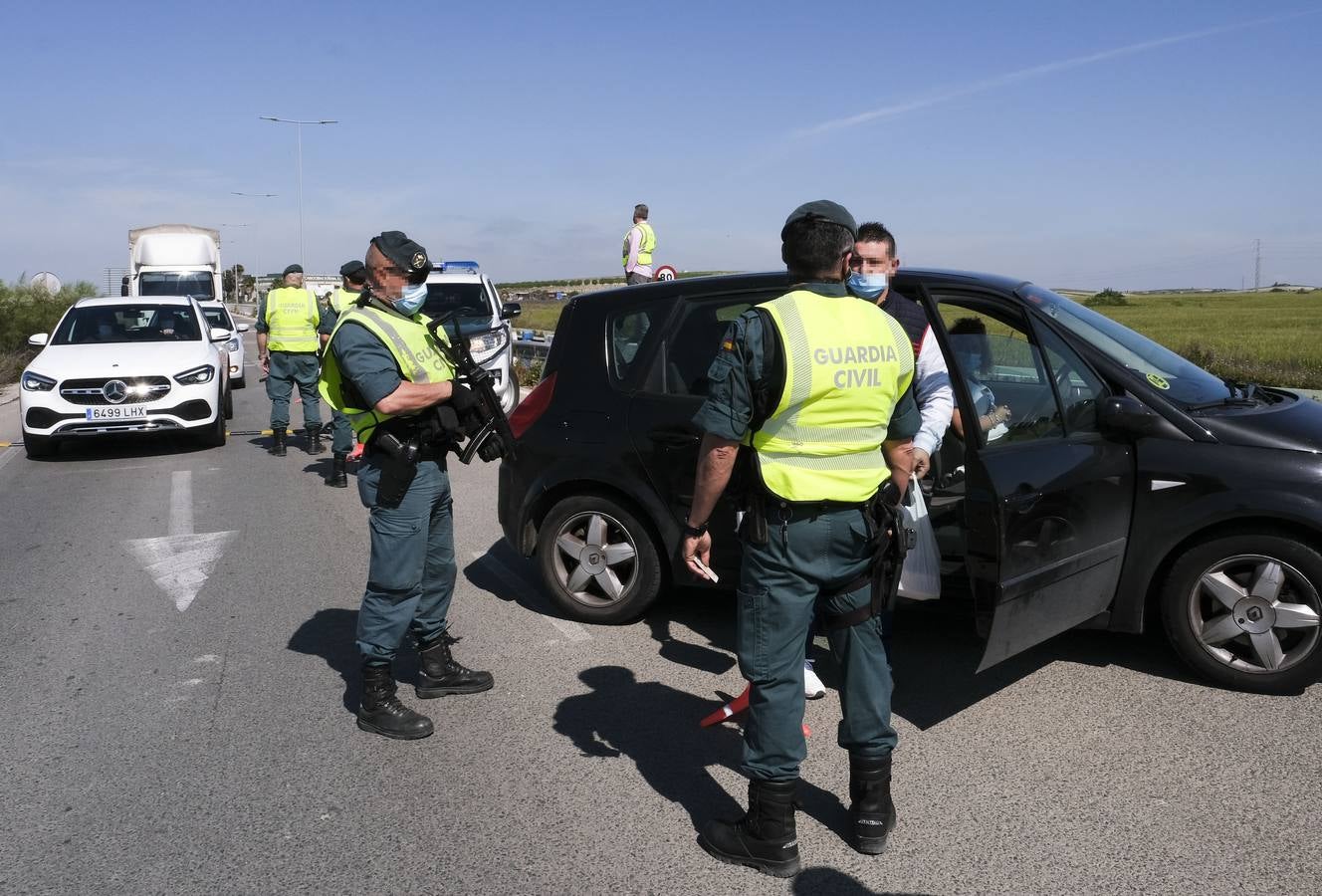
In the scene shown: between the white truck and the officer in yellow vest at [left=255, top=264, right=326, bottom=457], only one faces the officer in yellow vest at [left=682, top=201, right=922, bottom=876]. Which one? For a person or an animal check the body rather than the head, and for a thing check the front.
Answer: the white truck

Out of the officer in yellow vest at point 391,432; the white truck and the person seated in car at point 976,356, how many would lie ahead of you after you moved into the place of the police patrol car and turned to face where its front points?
2

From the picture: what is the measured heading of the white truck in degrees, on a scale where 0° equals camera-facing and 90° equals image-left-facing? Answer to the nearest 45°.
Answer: approximately 0°

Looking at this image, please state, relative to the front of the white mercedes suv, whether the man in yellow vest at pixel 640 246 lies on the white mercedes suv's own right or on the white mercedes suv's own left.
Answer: on the white mercedes suv's own left

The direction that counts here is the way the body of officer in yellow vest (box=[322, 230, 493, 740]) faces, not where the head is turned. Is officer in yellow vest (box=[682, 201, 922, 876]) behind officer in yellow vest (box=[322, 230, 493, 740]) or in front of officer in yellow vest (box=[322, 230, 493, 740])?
in front

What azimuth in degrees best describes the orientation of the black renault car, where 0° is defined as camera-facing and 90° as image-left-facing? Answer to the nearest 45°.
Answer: approximately 270°

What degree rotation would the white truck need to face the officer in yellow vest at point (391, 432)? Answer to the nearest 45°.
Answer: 0° — it already faces them

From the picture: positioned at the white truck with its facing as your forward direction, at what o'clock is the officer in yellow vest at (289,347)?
The officer in yellow vest is roughly at 12 o'clock from the white truck.

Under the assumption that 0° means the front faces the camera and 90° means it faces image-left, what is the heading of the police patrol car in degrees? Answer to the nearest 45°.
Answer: approximately 0°

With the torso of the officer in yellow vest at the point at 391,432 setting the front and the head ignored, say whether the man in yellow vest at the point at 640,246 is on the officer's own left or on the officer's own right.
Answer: on the officer's own left
